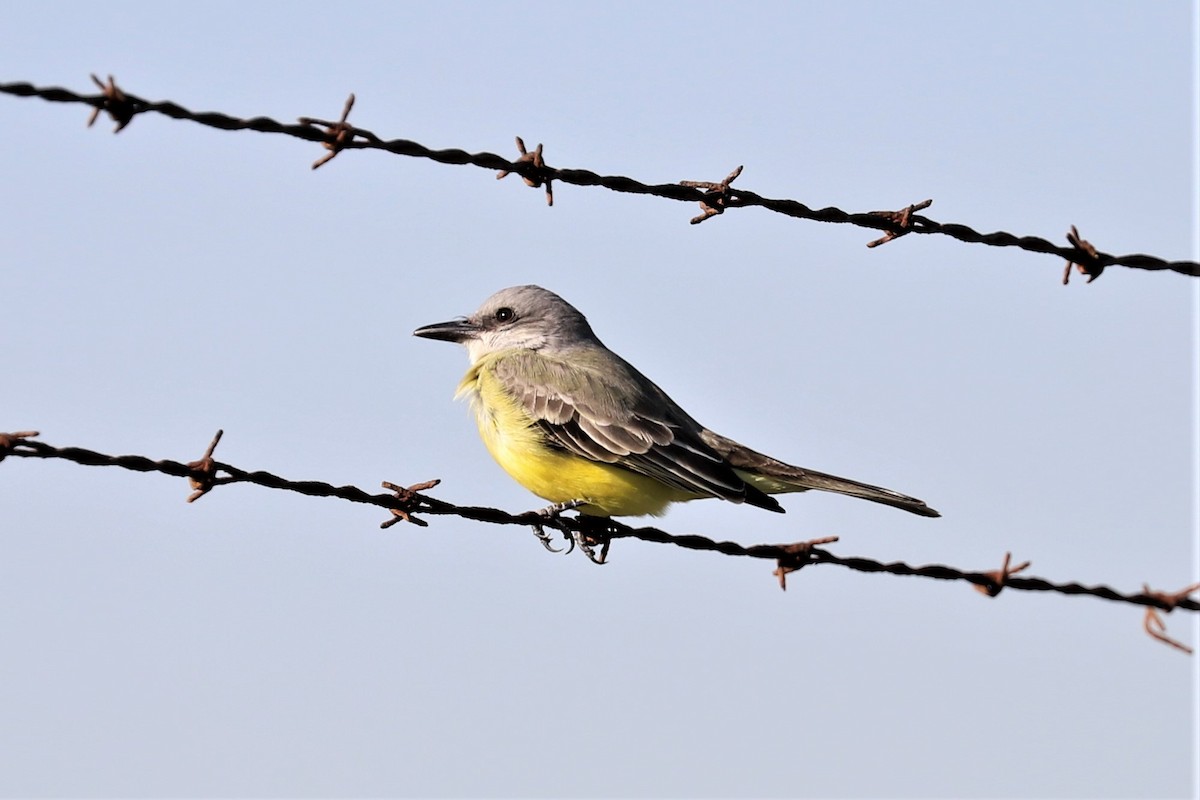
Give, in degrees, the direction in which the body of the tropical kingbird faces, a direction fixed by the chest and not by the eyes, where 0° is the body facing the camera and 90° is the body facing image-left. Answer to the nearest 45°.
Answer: approximately 90°
